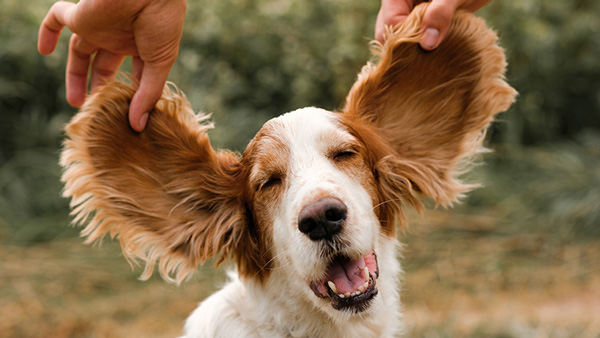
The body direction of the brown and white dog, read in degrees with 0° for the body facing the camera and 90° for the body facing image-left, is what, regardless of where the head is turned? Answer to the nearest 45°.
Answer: approximately 0°
